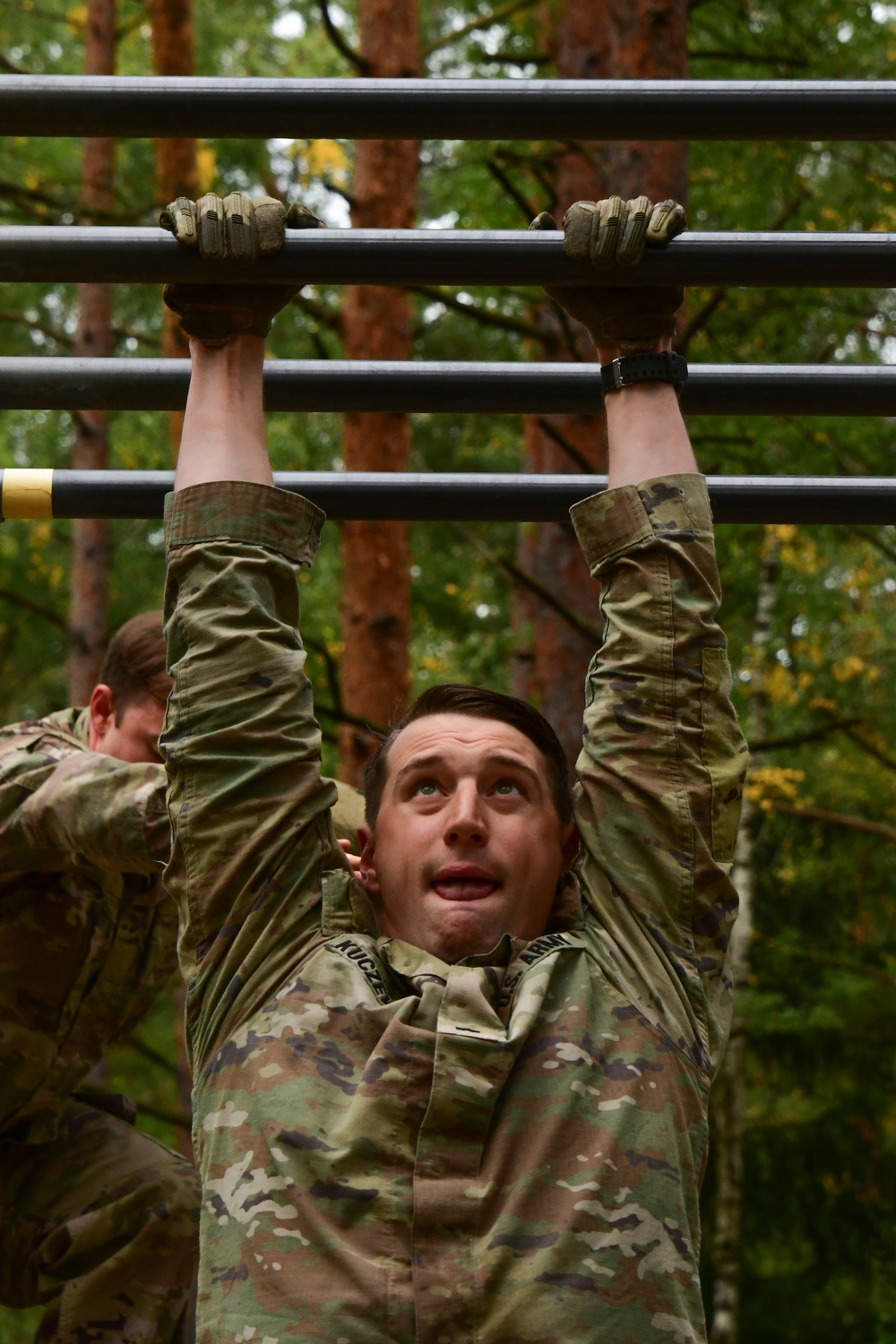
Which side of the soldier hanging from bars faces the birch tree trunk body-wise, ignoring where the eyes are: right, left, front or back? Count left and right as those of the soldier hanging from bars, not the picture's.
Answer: back

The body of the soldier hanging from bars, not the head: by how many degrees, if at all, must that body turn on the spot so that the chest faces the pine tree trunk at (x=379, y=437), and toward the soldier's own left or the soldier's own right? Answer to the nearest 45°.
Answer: approximately 180°
